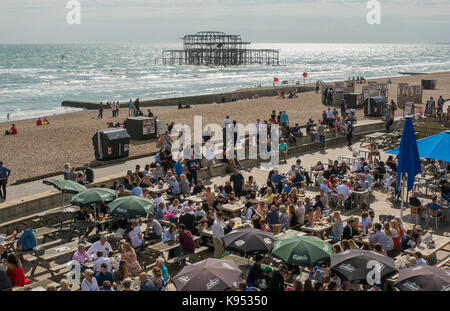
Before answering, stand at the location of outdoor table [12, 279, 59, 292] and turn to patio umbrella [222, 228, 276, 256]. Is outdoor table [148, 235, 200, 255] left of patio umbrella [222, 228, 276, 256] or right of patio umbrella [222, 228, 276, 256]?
left

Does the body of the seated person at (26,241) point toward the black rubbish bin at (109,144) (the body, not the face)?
no
